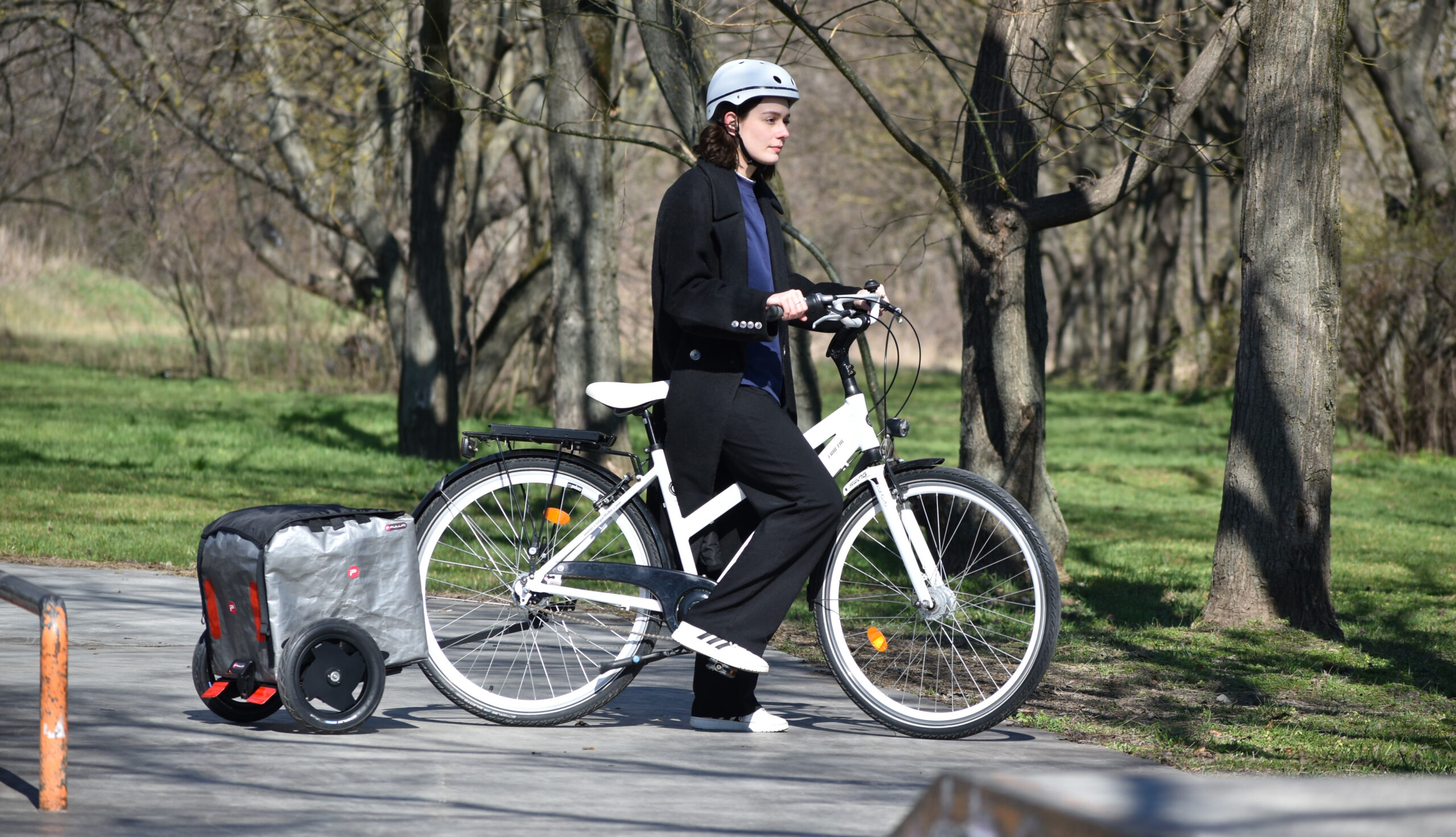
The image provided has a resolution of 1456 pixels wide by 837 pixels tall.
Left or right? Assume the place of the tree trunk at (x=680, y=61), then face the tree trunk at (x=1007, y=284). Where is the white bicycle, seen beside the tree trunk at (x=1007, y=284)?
right

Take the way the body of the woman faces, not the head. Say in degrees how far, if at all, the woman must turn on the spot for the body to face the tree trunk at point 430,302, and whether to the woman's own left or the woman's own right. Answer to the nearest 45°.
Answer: approximately 90° to the woman's own left

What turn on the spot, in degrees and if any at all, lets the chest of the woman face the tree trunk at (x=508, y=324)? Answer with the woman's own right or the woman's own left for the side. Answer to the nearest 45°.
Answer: approximately 90° to the woman's own left

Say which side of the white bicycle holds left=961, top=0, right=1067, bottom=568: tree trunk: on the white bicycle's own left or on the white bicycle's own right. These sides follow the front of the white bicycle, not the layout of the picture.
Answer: on the white bicycle's own left

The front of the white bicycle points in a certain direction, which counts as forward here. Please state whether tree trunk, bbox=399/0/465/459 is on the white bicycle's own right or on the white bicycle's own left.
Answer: on the white bicycle's own left

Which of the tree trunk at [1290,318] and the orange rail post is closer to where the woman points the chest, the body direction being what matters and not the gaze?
the tree trunk

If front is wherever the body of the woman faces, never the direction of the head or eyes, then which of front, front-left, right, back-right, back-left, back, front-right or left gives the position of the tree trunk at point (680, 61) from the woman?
left

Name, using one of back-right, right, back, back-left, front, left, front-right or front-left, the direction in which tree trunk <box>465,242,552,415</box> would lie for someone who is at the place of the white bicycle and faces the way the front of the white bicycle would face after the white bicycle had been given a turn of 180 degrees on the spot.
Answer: right

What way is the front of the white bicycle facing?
to the viewer's right

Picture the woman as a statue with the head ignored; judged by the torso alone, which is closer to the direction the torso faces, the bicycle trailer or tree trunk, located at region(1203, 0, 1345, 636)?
the tree trunk

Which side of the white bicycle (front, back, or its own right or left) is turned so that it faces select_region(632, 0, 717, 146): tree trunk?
left

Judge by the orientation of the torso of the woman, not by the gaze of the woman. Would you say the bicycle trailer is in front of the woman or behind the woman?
behind

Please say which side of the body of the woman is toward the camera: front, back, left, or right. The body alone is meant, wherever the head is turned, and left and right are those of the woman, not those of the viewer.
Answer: right

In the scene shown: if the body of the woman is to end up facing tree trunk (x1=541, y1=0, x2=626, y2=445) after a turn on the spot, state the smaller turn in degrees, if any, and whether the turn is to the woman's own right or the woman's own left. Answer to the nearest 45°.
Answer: approximately 90° to the woman's own left

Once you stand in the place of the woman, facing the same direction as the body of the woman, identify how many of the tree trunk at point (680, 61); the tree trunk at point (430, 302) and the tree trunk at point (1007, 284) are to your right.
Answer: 0

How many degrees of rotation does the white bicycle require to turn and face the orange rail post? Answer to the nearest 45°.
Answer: approximately 135° to its right

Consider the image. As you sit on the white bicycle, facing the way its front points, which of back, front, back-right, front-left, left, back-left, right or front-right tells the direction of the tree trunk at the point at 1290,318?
front-left
